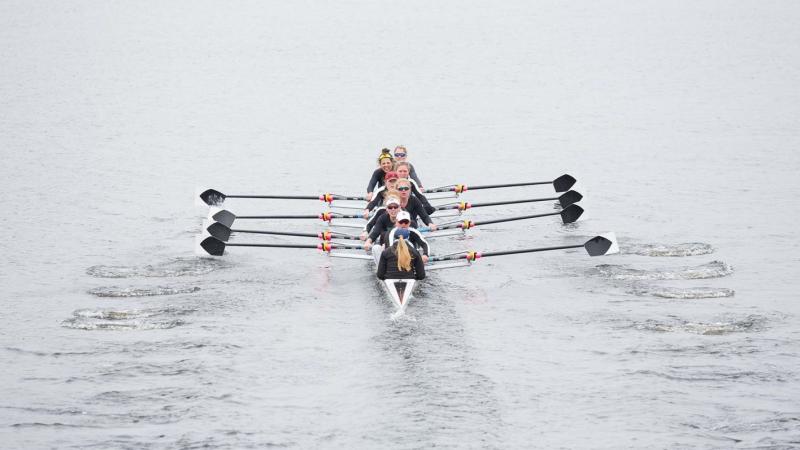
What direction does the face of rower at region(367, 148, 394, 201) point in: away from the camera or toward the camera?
toward the camera

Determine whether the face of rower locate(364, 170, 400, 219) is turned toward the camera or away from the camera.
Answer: toward the camera

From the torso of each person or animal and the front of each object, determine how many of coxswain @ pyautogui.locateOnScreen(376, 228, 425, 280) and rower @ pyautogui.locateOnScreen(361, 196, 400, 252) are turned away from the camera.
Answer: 1

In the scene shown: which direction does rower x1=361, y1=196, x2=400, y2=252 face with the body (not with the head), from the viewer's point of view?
toward the camera

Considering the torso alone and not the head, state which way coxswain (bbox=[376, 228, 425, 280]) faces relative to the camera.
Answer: away from the camera

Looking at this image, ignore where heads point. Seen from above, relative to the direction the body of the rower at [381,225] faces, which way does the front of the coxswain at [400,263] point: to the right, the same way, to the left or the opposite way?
the opposite way
